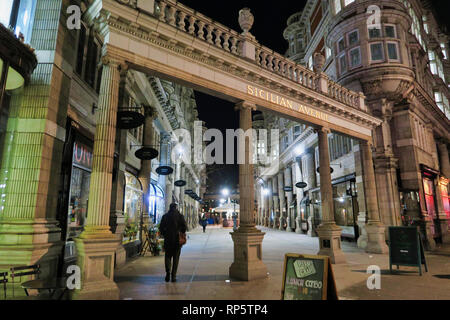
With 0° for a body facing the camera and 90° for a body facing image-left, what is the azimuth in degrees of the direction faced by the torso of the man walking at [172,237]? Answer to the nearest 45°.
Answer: approximately 180°

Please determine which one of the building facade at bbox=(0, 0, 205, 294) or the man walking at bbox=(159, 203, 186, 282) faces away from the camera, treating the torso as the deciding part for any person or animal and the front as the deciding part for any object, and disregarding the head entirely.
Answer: the man walking

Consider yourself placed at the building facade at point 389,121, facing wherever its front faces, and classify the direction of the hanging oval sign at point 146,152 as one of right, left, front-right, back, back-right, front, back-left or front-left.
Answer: front

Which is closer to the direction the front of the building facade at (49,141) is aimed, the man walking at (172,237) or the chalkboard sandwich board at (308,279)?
the chalkboard sandwich board

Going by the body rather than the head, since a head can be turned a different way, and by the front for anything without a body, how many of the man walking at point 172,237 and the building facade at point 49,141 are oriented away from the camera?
1

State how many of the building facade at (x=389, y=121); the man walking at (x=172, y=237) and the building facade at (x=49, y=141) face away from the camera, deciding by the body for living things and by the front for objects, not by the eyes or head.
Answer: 1

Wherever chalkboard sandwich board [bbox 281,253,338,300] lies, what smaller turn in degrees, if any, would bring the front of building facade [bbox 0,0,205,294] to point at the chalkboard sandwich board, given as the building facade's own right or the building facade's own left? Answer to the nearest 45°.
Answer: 0° — it already faces it

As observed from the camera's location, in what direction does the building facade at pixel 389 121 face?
facing the viewer and to the left of the viewer

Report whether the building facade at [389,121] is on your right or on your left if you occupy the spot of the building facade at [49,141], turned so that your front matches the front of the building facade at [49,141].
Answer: on your left

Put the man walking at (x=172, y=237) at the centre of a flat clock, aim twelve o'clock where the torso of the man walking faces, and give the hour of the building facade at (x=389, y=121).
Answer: The building facade is roughly at 2 o'clock from the man walking.

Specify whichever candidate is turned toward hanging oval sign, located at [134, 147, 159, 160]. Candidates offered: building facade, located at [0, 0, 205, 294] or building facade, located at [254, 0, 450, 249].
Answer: building facade, located at [254, 0, 450, 249]

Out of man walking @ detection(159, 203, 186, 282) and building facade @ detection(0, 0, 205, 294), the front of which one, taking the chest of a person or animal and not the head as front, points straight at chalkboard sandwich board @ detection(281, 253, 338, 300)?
the building facade

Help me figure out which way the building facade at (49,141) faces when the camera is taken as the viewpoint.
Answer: facing the viewer and to the right of the viewer

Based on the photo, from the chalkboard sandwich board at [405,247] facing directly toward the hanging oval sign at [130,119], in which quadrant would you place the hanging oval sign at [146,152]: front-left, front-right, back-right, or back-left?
front-right

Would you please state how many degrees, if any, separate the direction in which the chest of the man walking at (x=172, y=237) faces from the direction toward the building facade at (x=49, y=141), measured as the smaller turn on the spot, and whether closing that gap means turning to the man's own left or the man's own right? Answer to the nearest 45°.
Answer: approximately 90° to the man's own left

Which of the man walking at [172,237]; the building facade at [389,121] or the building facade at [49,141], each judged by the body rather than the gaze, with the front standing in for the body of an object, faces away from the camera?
the man walking

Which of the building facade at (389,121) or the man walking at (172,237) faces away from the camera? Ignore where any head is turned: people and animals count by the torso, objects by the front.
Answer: the man walking
